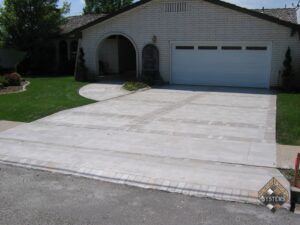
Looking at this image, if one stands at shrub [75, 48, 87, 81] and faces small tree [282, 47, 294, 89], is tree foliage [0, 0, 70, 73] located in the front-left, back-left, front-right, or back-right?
back-left

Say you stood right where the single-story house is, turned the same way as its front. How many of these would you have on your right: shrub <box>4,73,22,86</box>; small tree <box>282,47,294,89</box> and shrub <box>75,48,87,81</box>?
2

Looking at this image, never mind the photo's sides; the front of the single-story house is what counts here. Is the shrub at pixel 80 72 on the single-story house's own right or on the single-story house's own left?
on the single-story house's own right

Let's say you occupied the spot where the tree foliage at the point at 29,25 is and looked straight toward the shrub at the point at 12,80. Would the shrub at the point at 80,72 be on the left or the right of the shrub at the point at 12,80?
left

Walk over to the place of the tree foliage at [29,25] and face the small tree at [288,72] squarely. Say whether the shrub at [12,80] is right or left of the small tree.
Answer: right

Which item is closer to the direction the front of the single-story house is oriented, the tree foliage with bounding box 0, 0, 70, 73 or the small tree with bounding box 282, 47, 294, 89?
the small tree

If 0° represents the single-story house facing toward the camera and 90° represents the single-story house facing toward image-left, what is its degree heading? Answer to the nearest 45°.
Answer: approximately 0°

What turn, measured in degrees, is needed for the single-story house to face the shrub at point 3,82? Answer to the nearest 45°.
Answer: approximately 90° to its right

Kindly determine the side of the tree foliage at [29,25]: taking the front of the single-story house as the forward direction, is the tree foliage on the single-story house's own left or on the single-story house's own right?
on the single-story house's own right

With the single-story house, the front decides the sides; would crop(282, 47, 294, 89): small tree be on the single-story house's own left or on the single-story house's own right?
on the single-story house's own left

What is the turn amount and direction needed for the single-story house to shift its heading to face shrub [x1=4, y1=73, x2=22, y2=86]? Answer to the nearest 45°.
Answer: approximately 90° to its right
